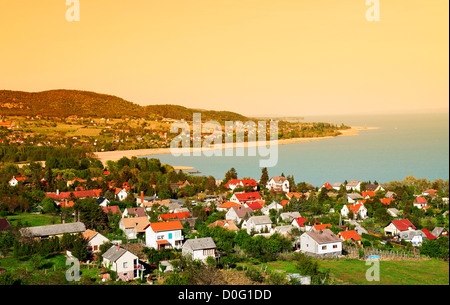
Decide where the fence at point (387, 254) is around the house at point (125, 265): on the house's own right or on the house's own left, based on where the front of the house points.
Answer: on the house's own left

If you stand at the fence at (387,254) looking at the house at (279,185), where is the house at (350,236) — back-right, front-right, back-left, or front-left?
front-left

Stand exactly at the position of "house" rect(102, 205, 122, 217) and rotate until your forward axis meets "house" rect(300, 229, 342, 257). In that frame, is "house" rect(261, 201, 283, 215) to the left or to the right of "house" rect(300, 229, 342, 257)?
left

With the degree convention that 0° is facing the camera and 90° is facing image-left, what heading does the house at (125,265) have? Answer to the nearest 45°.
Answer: approximately 315°

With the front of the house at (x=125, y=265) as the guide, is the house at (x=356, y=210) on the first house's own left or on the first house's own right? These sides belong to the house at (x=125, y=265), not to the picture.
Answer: on the first house's own left

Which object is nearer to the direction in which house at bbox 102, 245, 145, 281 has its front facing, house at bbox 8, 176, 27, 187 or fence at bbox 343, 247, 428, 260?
the fence

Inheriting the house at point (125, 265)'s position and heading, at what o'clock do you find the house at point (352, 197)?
the house at point (352, 197) is roughly at 9 o'clock from the house at point (125, 265).

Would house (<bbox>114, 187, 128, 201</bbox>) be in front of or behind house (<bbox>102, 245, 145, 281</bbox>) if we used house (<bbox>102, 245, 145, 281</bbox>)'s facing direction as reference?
behind

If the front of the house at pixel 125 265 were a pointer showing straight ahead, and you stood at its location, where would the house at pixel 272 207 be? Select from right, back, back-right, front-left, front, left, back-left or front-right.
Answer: left

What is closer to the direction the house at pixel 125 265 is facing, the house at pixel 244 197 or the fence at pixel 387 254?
the fence

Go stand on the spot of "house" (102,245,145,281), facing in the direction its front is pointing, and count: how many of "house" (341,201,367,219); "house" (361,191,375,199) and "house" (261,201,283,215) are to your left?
3

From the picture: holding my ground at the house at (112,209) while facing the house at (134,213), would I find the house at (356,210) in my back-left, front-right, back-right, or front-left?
front-left

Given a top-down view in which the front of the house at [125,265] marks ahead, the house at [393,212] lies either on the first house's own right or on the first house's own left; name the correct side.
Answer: on the first house's own left

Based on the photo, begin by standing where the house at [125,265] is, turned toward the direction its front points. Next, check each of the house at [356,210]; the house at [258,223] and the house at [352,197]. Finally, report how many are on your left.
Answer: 3

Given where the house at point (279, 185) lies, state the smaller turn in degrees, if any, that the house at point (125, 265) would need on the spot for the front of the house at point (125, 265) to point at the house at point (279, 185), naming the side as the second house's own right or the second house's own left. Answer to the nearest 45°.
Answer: approximately 90° to the second house's own left

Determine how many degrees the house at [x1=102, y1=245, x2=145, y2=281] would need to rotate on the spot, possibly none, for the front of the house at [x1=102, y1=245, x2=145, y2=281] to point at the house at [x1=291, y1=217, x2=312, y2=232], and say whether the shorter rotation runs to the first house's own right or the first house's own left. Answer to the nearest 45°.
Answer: approximately 90° to the first house's own left

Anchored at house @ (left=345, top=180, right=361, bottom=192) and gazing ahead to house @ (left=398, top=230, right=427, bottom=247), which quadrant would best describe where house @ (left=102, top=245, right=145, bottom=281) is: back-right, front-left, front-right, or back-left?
front-right

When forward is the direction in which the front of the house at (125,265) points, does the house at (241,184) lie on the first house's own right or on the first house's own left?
on the first house's own left

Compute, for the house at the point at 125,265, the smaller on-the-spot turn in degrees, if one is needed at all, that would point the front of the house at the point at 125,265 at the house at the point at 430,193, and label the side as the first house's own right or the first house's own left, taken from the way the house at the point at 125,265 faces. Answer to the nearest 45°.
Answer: approximately 90° to the first house's own left
